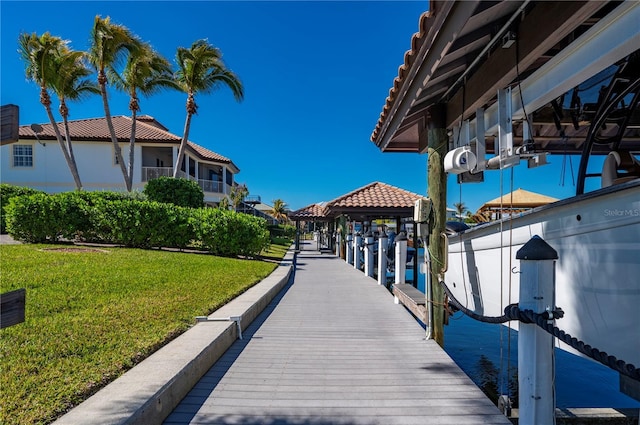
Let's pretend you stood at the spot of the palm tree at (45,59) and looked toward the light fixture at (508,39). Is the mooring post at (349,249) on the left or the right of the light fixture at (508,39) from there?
left

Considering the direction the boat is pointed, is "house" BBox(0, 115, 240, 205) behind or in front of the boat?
in front

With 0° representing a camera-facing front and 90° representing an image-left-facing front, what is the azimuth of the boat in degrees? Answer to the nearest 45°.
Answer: approximately 135°

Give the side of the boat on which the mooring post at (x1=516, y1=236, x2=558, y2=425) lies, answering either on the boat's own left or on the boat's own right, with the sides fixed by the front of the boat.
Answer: on the boat's own left
